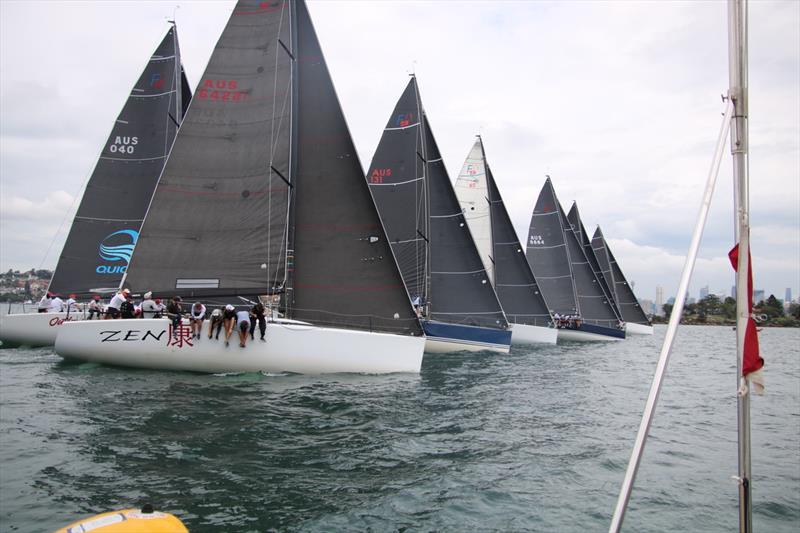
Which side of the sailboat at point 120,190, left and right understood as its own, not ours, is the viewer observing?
right

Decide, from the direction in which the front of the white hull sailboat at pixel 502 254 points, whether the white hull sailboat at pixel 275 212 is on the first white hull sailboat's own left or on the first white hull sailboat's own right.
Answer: on the first white hull sailboat's own right

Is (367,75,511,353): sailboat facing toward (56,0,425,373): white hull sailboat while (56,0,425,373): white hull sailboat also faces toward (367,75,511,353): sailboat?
no

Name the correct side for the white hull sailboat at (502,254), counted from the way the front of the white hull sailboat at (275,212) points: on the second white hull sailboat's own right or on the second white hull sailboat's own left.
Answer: on the second white hull sailboat's own left

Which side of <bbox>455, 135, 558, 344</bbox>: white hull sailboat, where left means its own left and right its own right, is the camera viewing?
right

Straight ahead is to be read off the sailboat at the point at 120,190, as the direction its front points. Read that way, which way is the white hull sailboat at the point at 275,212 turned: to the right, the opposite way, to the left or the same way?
the same way

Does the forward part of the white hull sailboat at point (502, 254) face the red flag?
no

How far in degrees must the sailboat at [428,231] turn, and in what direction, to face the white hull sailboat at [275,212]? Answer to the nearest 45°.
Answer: approximately 90° to its right

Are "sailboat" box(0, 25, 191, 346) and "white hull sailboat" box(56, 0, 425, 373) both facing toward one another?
no

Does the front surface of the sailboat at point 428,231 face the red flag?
no
